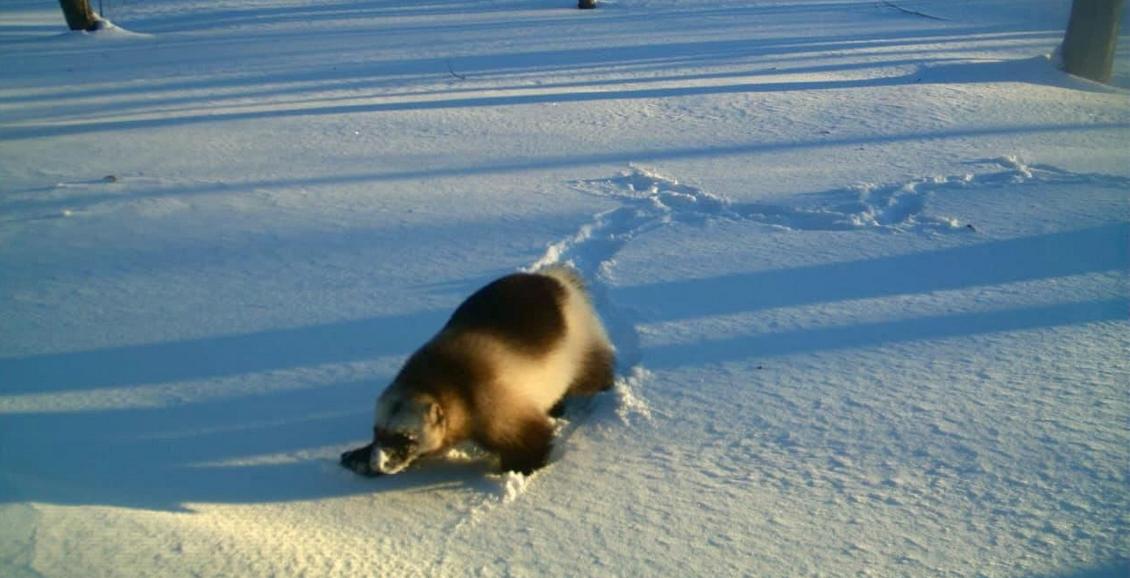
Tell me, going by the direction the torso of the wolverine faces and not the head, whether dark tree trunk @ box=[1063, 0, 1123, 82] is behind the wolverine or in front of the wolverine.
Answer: behind

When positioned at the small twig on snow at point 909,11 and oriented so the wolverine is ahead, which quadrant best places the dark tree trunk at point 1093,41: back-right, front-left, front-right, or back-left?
front-left

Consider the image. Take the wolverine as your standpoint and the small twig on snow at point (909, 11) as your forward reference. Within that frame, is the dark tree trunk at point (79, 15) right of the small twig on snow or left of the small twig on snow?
left

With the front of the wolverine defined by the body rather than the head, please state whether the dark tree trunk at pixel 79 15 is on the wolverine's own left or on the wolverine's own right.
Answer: on the wolverine's own right

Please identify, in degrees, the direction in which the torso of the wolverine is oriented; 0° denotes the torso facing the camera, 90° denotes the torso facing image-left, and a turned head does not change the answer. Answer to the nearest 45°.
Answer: approximately 45°

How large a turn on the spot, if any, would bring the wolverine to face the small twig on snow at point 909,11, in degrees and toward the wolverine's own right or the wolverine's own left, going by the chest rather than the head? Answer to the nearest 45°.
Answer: approximately 180°
